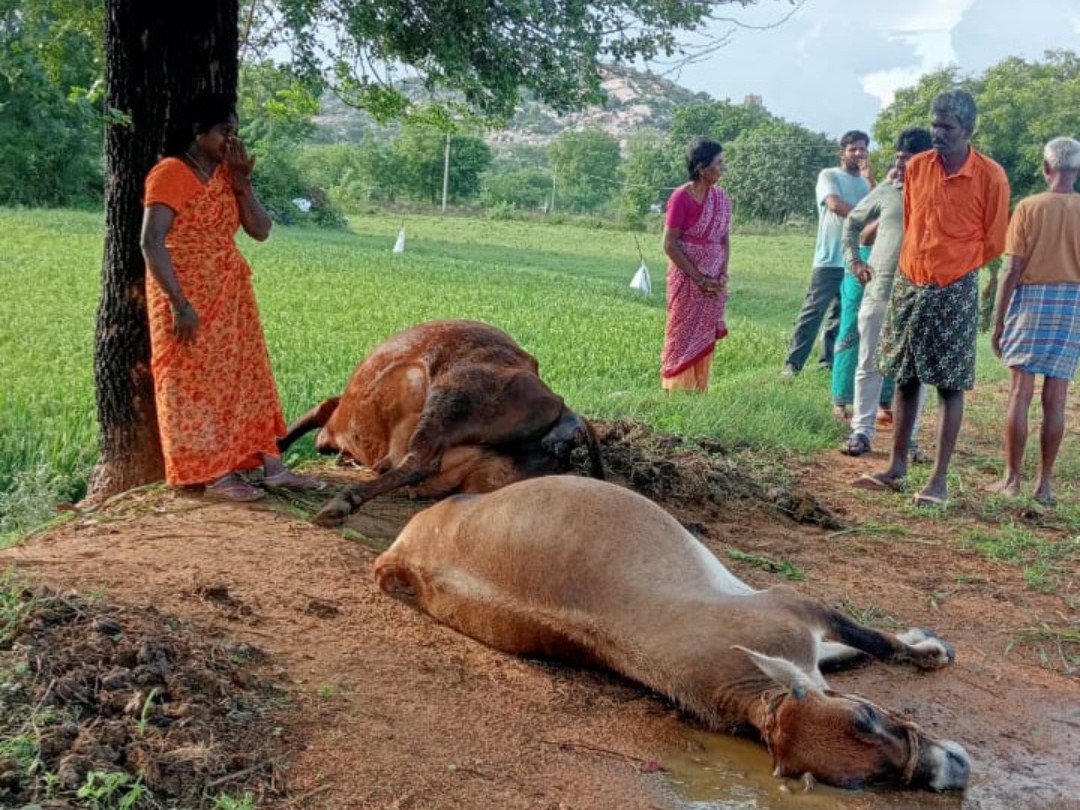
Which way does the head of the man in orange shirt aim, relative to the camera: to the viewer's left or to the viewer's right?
to the viewer's left

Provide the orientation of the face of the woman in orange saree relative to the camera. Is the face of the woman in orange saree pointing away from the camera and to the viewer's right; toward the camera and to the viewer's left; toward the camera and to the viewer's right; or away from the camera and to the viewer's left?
toward the camera and to the viewer's right

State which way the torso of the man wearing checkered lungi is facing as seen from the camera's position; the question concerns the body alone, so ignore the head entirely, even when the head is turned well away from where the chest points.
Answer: away from the camera

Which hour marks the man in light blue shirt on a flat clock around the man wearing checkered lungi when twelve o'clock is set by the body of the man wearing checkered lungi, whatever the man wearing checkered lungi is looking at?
The man in light blue shirt is roughly at 11 o'clock from the man wearing checkered lungi.

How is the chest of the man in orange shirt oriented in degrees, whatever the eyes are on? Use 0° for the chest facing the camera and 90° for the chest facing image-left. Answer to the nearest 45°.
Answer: approximately 45°

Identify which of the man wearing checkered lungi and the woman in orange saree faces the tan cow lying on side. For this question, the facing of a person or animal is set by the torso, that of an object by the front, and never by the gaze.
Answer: the woman in orange saree

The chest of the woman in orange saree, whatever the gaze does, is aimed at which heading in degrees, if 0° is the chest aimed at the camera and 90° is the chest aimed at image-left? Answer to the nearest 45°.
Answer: approximately 315°

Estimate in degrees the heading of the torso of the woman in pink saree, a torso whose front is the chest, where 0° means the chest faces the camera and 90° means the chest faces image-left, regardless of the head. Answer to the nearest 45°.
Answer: approximately 315°

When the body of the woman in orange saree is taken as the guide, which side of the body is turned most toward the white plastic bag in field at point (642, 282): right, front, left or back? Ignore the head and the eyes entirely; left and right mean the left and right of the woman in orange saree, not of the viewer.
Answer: left

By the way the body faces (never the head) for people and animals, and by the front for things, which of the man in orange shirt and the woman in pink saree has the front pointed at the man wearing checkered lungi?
the woman in pink saree

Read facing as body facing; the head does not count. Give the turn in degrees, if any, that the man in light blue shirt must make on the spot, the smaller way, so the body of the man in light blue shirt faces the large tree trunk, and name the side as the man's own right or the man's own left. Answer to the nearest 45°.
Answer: approximately 90° to the man's own right
